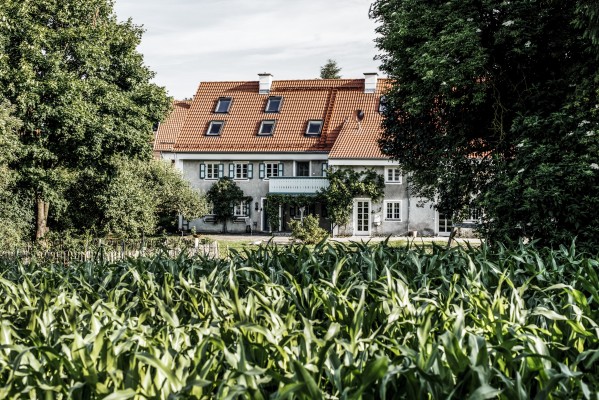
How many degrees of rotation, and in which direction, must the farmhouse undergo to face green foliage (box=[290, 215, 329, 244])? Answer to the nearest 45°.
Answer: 0° — it already faces it

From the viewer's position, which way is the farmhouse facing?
facing the viewer

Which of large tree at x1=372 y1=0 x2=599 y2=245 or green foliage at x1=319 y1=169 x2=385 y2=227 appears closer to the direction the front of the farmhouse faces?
the large tree

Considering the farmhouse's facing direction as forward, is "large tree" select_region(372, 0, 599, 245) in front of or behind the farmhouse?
in front

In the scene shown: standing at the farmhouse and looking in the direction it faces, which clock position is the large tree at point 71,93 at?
The large tree is roughly at 1 o'clock from the farmhouse.

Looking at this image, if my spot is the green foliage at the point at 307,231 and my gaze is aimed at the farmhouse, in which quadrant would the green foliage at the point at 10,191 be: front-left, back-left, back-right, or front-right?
back-left

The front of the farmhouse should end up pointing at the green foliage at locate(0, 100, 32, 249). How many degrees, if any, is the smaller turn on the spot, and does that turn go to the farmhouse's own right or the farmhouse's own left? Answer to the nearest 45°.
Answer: approximately 45° to the farmhouse's own right
